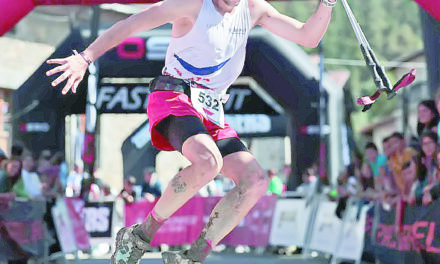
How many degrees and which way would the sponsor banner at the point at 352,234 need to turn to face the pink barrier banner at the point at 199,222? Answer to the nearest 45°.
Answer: approximately 90° to its right

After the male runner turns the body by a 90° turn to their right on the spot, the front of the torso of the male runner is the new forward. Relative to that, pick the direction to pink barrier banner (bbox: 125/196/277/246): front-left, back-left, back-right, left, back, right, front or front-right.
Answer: back-right

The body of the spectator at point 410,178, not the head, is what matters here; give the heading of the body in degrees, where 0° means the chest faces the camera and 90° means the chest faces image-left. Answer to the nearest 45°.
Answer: approximately 45°

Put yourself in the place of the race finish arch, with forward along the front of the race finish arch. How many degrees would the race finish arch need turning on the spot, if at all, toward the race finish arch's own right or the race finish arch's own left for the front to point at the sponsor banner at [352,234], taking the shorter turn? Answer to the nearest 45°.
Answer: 0° — it already faces it

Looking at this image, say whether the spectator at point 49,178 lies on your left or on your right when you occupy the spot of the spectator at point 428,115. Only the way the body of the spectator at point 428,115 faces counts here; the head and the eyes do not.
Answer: on your right

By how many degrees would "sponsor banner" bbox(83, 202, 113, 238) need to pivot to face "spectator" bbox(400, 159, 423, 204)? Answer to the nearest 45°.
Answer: approximately 45° to its left
